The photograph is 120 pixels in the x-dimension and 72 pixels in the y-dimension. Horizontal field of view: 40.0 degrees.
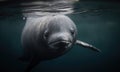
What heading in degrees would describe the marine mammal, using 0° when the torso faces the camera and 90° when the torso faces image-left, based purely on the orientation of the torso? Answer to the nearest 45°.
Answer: approximately 315°
